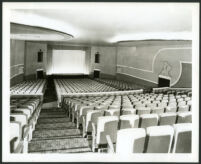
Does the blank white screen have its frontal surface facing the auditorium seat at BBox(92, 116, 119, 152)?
yes

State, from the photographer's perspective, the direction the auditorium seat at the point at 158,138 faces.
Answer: facing away from the viewer and to the left of the viewer

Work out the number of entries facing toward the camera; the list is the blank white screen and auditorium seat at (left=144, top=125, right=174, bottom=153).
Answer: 1

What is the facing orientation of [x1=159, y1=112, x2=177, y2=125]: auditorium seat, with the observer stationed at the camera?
facing away from the viewer and to the left of the viewer

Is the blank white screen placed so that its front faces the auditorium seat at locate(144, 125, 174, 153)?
yes

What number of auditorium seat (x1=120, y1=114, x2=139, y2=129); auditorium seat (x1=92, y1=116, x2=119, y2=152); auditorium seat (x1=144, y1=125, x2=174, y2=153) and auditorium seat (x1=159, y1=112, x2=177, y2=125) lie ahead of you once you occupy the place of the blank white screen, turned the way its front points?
4

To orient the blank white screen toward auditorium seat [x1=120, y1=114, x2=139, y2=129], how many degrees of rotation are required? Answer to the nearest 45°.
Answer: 0° — it already faces it

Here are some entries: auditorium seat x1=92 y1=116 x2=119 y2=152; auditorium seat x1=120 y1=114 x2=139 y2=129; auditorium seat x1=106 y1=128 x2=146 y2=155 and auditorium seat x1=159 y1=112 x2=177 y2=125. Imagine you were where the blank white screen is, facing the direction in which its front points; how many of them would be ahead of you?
4

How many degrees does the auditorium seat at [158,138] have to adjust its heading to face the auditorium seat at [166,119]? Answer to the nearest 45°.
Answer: approximately 45° to its right
